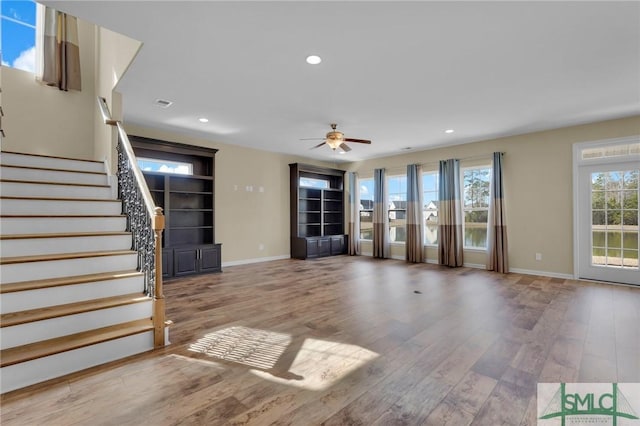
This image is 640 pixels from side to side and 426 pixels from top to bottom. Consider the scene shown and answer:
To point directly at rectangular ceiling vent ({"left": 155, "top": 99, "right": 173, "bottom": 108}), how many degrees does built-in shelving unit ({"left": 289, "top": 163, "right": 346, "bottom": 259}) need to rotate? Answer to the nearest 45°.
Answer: approximately 90° to its right

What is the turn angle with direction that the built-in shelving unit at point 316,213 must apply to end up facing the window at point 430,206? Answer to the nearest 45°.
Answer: approximately 45° to its left

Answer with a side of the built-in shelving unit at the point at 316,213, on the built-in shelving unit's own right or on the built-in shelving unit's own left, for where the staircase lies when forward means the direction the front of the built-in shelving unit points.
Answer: on the built-in shelving unit's own right

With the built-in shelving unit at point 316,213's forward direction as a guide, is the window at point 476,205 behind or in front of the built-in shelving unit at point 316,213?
in front

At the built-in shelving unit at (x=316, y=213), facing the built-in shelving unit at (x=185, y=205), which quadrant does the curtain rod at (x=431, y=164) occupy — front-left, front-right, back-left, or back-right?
back-left

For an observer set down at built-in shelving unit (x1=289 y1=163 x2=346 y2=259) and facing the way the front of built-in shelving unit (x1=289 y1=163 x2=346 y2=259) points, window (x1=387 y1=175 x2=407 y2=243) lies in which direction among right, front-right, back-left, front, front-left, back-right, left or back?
front-left

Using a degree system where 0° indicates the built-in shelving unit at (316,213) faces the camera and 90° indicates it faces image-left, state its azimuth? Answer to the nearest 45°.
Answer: approximately 315°

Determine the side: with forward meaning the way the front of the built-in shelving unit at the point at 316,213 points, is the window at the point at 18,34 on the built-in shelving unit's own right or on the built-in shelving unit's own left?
on the built-in shelving unit's own right

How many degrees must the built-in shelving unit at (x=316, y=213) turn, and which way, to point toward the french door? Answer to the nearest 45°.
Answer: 0° — it already faces it

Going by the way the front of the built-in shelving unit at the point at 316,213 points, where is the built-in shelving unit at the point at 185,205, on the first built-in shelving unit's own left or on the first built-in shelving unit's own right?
on the first built-in shelving unit's own right
